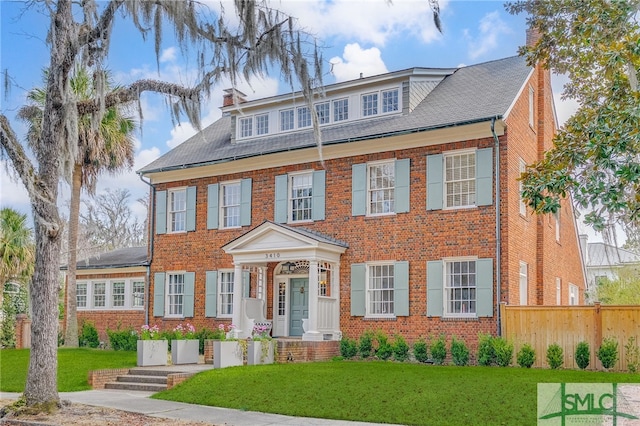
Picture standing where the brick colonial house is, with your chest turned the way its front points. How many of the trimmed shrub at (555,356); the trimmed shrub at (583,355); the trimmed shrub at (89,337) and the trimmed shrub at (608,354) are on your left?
3

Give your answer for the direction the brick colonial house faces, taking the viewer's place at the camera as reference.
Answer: facing the viewer and to the left of the viewer

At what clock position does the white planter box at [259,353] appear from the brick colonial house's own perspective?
The white planter box is roughly at 12 o'clock from the brick colonial house.

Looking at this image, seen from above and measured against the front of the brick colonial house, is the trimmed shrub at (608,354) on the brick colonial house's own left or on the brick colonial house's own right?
on the brick colonial house's own left

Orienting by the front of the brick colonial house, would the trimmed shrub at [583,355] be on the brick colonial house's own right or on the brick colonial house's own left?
on the brick colonial house's own left

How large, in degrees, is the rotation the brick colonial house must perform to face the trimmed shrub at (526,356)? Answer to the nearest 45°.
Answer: approximately 90° to its left

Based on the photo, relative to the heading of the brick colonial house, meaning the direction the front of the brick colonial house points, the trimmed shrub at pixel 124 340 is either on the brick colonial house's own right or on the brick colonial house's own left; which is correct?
on the brick colonial house's own right

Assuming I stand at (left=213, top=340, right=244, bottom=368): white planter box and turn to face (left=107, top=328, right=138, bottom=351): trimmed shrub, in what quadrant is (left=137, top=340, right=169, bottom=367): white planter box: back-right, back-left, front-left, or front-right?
front-left

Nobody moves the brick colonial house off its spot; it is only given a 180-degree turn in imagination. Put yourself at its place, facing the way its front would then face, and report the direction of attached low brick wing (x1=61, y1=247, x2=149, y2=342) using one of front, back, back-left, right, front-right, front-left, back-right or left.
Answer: left

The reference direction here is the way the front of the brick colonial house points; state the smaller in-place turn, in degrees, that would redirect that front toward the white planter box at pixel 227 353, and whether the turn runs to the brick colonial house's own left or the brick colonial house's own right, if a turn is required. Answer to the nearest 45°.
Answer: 0° — it already faces it
